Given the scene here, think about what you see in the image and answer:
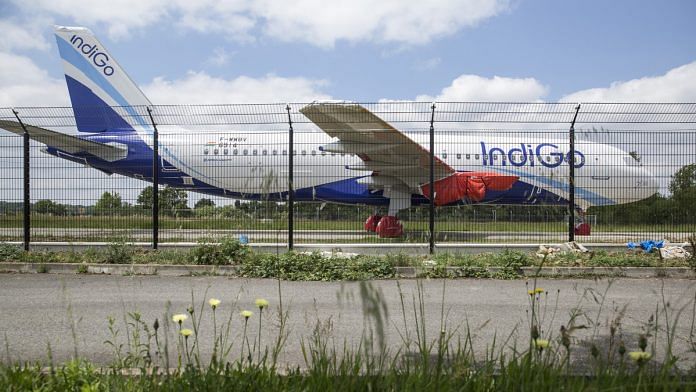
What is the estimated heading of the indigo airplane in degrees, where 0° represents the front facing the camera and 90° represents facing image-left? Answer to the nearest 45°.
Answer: approximately 270°

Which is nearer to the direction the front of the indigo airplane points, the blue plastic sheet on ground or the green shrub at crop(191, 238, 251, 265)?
the blue plastic sheet on ground
